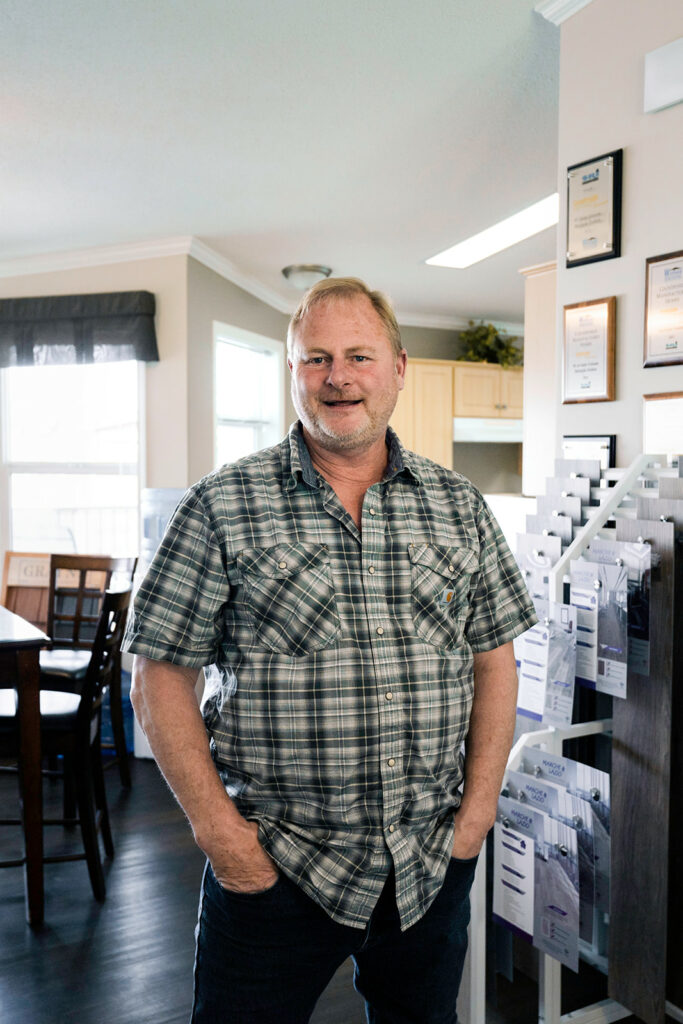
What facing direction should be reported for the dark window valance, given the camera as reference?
facing the viewer

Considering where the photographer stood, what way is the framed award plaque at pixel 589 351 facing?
facing the viewer and to the left of the viewer

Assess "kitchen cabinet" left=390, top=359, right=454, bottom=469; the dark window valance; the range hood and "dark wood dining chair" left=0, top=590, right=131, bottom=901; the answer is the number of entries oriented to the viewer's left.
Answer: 1

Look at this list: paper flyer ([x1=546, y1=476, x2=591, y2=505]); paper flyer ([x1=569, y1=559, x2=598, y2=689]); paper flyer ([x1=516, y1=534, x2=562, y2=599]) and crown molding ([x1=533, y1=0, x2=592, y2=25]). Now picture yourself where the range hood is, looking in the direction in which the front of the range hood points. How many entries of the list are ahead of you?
4

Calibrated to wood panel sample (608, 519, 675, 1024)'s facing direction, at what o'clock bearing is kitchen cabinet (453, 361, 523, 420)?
The kitchen cabinet is roughly at 4 o'clock from the wood panel sample.

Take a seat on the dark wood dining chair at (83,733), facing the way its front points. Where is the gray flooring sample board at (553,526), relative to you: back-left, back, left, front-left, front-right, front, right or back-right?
back-left

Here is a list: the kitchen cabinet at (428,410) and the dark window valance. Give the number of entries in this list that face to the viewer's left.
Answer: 0

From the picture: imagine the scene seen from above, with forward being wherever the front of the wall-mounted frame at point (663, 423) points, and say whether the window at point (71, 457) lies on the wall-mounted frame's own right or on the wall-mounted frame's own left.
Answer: on the wall-mounted frame's own right

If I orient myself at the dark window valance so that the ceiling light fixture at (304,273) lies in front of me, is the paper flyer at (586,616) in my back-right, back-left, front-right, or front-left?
front-right

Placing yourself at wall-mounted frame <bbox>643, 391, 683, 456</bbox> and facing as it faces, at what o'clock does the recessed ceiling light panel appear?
The recessed ceiling light panel is roughly at 4 o'clock from the wall-mounted frame.
